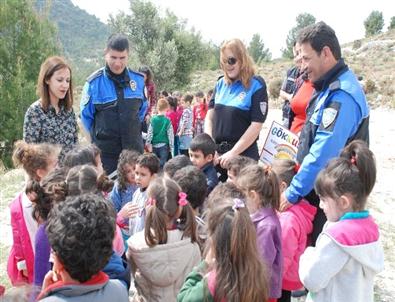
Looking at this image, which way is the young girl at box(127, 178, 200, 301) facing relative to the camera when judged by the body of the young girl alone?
away from the camera

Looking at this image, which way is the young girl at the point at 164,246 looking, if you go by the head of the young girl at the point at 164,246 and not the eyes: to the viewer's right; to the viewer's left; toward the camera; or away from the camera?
away from the camera

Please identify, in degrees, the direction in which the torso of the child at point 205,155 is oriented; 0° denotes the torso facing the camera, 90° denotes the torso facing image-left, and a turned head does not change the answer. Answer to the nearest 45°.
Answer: approximately 45°

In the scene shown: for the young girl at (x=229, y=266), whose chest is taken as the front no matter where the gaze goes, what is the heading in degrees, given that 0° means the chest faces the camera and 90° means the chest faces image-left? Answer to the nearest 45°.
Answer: approximately 135°

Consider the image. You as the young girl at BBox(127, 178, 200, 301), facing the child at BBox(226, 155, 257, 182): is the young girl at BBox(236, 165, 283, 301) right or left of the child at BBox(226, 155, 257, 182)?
right

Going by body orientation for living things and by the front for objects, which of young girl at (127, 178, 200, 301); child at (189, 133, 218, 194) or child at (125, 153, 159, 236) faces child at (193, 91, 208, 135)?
the young girl

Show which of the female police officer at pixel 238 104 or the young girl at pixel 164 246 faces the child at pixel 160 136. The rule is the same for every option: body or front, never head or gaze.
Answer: the young girl
